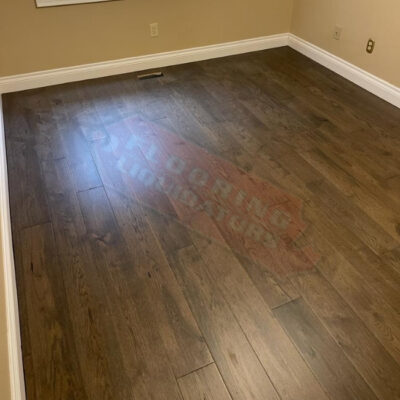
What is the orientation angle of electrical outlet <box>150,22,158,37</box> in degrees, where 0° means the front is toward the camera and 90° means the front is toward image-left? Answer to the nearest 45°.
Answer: approximately 0°

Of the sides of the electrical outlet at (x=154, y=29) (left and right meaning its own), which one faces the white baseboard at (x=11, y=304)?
front

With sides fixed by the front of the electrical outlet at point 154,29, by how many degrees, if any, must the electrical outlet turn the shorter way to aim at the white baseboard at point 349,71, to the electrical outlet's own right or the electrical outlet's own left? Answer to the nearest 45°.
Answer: approximately 90° to the electrical outlet's own left

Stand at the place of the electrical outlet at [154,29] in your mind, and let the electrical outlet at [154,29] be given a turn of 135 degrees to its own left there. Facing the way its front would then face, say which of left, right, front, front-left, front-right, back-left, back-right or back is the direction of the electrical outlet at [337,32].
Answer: front-right

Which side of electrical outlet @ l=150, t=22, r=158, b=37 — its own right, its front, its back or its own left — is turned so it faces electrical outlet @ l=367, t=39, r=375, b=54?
left
